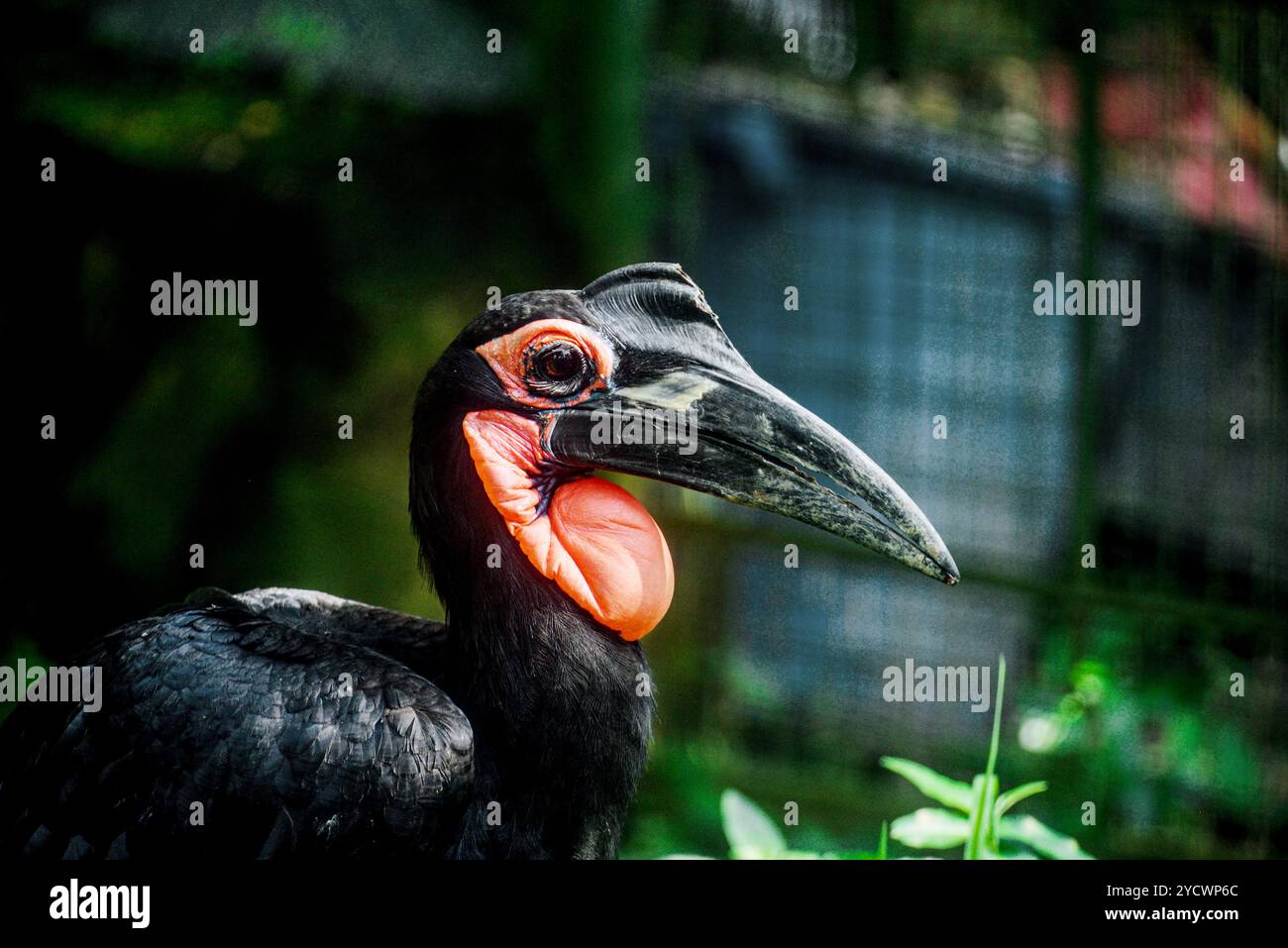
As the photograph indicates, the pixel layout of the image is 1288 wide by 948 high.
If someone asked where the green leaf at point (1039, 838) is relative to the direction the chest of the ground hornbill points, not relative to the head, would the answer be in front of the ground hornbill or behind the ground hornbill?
in front

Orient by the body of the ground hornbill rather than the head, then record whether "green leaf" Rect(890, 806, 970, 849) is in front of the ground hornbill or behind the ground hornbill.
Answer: in front

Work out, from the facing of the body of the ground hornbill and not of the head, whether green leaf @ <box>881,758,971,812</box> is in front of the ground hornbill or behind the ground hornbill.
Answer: in front

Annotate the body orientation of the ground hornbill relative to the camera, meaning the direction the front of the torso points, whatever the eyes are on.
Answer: to the viewer's right
